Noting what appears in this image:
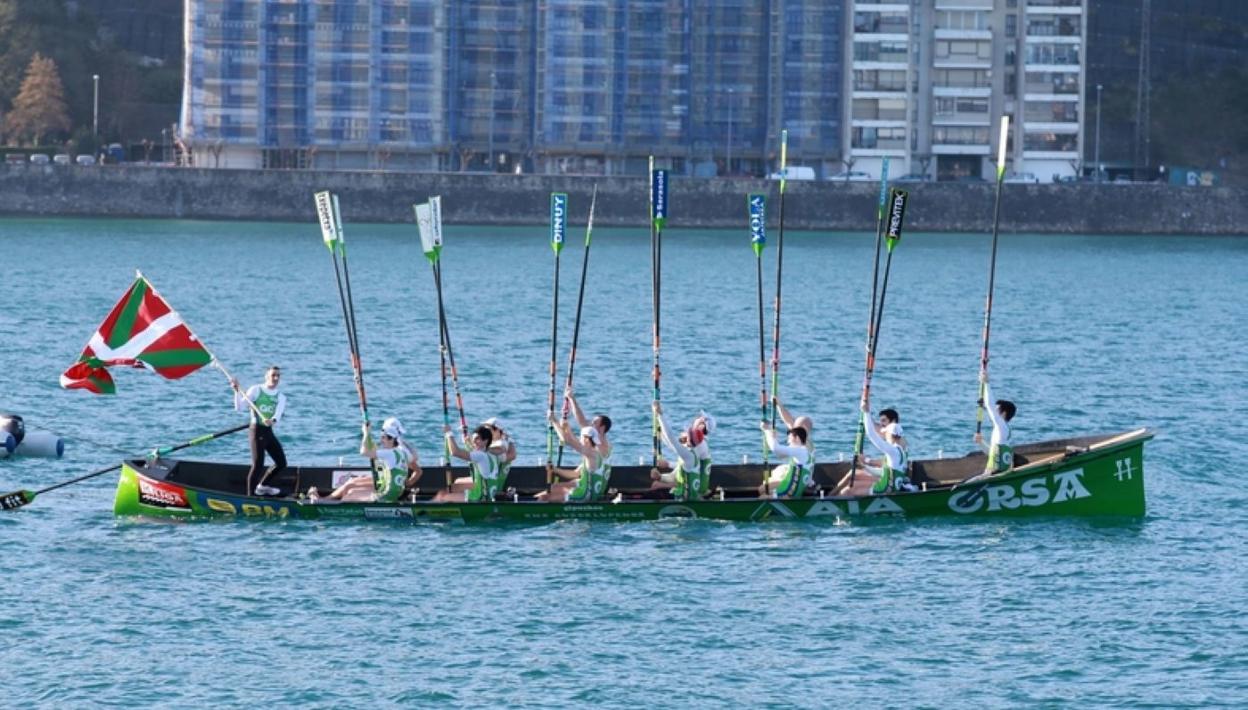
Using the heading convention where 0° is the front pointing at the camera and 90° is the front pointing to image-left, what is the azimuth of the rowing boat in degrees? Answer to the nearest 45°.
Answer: approximately 270°

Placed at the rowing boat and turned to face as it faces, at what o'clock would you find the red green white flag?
The red green white flag is roughly at 6 o'clock from the rowing boat.

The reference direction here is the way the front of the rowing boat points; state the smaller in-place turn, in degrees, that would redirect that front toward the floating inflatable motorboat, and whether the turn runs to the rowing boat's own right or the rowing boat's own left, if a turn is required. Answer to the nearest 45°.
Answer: approximately 135° to the rowing boat's own left
